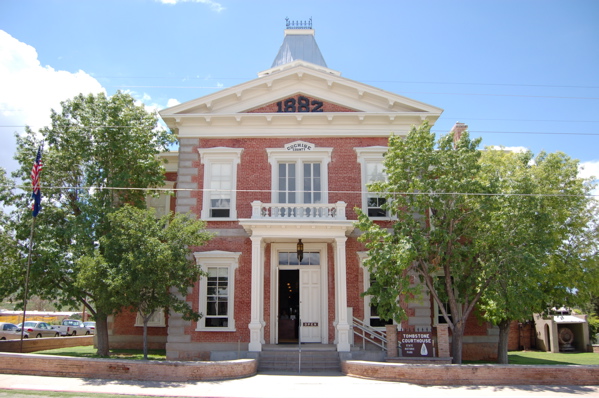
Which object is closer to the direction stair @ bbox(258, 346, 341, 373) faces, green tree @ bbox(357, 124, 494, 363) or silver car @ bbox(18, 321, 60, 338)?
the green tree

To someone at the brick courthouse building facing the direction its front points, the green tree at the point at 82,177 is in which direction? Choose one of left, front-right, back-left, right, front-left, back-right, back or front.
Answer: right

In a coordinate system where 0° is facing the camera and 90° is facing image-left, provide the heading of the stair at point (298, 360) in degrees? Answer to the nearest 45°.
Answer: approximately 0°

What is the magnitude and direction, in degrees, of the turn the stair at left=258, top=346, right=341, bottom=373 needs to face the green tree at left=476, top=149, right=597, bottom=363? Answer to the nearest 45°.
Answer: approximately 90° to its left

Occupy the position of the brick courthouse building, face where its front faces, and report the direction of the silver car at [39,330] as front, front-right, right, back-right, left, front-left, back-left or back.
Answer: back-right

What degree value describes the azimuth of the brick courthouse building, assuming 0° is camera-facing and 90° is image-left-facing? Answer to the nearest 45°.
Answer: approximately 0°

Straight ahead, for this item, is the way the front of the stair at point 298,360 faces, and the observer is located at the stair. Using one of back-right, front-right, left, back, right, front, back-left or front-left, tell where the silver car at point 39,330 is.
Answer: back-right

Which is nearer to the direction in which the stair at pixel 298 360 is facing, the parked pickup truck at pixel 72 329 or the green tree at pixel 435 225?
the green tree

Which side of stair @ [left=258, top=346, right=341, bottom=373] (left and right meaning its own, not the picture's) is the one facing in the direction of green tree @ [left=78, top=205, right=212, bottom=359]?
right

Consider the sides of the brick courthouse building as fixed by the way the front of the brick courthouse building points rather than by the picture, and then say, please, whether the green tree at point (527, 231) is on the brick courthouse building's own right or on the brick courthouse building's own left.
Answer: on the brick courthouse building's own left

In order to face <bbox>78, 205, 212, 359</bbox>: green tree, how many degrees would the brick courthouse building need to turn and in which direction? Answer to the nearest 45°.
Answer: approximately 45° to its right
